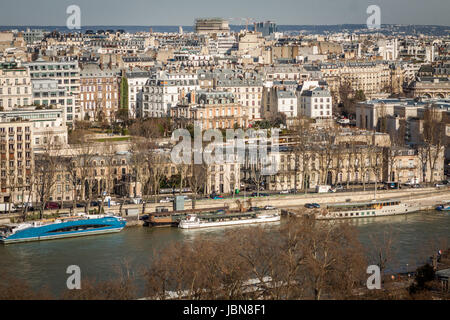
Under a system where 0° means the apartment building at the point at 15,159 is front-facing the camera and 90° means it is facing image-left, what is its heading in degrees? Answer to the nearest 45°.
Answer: approximately 0°

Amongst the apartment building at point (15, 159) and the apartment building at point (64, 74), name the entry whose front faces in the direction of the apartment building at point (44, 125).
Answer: the apartment building at point (64, 74)

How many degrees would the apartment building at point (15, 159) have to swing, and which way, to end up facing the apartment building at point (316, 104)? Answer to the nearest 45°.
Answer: approximately 135° to its left

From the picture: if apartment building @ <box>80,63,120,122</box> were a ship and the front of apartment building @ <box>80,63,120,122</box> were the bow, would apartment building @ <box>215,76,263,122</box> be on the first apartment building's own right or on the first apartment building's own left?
on the first apartment building's own left

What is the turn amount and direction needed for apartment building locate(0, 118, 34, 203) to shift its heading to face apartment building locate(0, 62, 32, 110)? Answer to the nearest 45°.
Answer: approximately 180°

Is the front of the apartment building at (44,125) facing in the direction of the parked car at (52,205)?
yes
